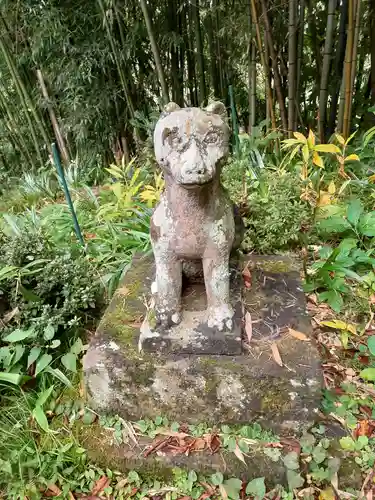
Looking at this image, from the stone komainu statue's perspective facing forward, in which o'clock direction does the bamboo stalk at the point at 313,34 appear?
The bamboo stalk is roughly at 7 o'clock from the stone komainu statue.

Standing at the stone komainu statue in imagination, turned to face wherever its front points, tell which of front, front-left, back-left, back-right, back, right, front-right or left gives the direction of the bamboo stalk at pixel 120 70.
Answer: back

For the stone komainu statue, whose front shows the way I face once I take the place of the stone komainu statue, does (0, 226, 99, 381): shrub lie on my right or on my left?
on my right

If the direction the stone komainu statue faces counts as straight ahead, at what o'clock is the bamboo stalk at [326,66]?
The bamboo stalk is roughly at 7 o'clock from the stone komainu statue.

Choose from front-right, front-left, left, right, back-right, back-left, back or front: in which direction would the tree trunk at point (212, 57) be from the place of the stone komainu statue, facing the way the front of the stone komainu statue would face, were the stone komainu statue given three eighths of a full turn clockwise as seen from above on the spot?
front-right

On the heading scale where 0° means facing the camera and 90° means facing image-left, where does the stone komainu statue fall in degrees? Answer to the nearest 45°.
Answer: approximately 0°

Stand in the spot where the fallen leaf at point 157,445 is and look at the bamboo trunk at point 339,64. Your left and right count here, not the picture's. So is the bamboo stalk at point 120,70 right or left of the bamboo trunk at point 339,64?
left
